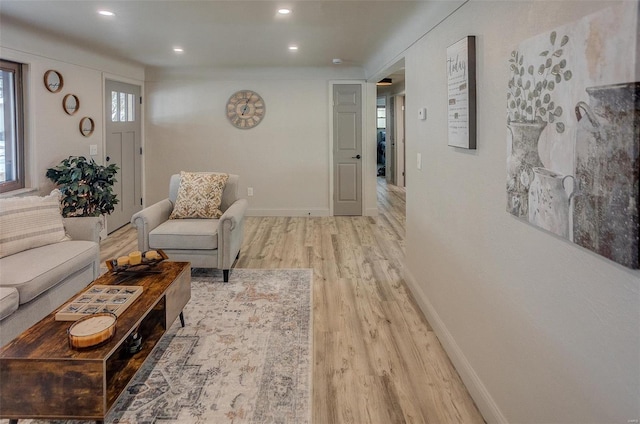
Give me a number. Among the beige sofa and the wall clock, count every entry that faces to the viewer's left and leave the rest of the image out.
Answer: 0

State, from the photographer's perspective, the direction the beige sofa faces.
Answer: facing the viewer and to the right of the viewer

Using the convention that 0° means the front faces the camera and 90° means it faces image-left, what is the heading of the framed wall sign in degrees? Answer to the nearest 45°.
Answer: approximately 45°

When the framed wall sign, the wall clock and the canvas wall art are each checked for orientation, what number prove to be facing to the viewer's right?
0

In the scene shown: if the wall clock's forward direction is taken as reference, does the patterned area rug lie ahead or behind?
ahead

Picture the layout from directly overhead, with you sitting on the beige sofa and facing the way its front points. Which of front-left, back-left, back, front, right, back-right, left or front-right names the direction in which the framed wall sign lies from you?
front

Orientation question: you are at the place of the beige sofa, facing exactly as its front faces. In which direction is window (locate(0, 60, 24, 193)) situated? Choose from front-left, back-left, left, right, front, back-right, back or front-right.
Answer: back-left

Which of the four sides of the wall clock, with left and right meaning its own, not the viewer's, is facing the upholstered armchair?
front

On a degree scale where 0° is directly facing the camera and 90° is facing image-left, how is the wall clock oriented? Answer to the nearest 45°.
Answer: approximately 0°

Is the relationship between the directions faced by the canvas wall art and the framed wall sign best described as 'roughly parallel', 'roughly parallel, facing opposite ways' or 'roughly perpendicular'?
roughly parallel

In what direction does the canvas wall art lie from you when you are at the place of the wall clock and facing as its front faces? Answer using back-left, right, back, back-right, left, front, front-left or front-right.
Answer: front
